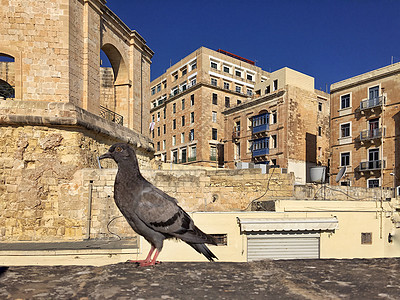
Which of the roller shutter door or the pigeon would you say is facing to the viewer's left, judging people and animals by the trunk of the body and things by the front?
the pigeon

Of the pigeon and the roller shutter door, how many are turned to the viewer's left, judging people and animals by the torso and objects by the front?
1

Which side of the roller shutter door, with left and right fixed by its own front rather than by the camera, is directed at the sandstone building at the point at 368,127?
back

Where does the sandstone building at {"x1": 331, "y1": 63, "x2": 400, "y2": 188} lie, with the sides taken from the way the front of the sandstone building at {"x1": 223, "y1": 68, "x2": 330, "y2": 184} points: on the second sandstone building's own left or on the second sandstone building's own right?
on the second sandstone building's own left

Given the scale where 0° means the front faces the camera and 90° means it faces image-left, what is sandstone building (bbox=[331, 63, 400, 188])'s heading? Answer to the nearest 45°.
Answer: approximately 45°

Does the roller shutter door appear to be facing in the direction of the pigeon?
yes

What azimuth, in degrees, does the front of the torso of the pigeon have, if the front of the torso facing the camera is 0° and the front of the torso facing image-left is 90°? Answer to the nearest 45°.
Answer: approximately 90°
